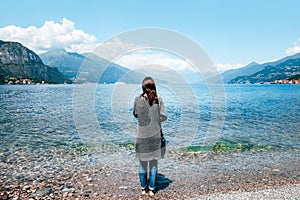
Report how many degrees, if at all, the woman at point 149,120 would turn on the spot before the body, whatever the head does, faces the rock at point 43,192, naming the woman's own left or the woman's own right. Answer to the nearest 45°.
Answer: approximately 90° to the woman's own left

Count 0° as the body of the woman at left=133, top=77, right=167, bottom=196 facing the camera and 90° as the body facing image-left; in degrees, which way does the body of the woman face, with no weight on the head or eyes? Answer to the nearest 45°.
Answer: approximately 180°
